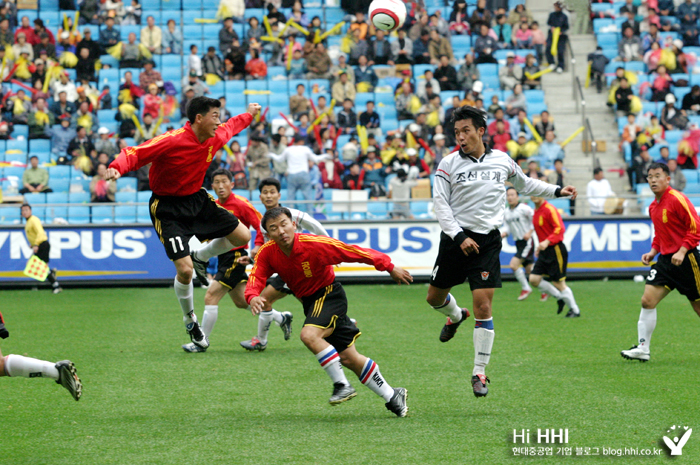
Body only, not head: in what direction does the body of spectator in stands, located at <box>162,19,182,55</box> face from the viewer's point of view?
toward the camera

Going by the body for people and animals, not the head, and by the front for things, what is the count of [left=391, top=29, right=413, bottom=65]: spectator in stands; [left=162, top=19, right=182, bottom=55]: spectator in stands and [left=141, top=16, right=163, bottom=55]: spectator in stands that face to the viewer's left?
0

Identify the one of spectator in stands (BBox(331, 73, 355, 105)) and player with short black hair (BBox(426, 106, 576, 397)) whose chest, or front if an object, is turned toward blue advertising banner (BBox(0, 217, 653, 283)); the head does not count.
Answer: the spectator in stands

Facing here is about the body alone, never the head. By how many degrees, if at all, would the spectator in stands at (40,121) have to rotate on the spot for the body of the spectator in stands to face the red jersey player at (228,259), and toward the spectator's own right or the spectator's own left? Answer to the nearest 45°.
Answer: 0° — they already face them

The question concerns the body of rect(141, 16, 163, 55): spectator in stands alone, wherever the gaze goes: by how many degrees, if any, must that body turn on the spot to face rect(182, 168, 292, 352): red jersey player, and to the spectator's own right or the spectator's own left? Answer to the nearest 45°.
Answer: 0° — they already face them

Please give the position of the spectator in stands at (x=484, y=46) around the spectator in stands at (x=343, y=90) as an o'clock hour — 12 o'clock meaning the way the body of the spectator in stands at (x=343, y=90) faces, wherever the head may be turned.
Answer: the spectator in stands at (x=484, y=46) is roughly at 8 o'clock from the spectator in stands at (x=343, y=90).

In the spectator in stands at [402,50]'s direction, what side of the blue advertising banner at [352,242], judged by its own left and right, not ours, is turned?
back

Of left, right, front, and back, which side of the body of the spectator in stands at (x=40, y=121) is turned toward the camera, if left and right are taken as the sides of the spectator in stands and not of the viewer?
front

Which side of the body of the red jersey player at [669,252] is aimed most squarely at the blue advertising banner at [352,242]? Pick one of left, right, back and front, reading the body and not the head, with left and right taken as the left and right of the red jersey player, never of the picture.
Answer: right

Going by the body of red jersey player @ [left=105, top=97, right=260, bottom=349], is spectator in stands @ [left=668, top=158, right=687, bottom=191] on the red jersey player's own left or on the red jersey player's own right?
on the red jersey player's own left

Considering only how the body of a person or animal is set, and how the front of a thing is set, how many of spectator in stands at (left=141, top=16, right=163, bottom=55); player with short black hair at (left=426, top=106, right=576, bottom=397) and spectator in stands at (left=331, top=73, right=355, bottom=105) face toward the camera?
3

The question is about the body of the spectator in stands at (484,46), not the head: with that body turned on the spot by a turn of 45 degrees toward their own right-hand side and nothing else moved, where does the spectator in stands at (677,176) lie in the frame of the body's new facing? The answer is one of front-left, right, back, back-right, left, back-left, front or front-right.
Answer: left

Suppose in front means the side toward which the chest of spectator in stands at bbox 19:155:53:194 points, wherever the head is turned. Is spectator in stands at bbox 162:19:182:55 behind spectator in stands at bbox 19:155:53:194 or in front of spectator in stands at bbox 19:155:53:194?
behind

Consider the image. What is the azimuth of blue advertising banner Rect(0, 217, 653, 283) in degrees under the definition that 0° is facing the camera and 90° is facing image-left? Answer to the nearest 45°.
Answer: approximately 0°

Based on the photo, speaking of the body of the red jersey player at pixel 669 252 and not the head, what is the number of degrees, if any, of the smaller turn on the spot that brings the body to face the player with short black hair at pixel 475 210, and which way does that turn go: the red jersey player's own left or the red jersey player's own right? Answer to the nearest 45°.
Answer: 0° — they already face them

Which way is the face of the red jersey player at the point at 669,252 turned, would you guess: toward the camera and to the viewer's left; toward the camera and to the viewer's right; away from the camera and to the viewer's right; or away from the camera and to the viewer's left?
toward the camera and to the viewer's left

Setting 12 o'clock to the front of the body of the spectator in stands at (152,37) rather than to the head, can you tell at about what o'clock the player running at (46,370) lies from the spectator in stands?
The player running is roughly at 12 o'clock from the spectator in stands.
